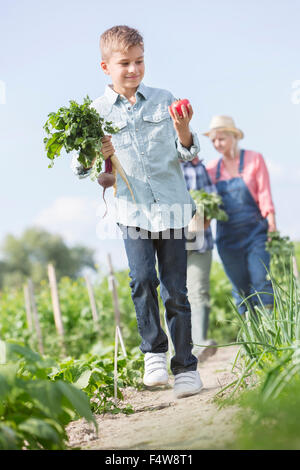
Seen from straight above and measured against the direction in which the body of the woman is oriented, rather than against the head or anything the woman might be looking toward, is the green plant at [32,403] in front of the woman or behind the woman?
in front

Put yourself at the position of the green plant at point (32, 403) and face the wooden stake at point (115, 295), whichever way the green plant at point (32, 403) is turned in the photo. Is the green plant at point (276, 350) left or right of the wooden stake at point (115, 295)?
right

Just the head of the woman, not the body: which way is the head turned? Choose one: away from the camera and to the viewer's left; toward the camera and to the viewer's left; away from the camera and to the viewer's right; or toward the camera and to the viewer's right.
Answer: toward the camera and to the viewer's left

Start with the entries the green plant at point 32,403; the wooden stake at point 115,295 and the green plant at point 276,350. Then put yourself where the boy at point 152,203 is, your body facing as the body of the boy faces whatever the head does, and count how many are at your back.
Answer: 1

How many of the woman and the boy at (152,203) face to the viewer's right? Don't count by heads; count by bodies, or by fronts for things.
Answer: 0

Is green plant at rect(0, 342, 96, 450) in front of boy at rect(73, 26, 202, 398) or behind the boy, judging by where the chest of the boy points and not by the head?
in front

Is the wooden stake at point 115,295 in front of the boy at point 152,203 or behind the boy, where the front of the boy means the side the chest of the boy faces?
behind

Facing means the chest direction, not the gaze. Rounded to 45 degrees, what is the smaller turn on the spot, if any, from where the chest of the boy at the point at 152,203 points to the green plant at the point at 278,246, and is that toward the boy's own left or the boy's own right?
approximately 135° to the boy's own left

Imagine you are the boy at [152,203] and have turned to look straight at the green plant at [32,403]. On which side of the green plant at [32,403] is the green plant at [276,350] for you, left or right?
left

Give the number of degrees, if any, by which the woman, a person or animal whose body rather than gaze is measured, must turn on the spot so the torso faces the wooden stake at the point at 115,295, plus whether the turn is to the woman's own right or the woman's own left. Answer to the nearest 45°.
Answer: approximately 90° to the woman's own right

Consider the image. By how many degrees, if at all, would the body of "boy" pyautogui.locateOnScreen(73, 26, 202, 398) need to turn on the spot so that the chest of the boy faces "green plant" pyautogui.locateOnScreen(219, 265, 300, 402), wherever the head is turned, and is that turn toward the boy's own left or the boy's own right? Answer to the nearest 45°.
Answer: approximately 45° to the boy's own left
